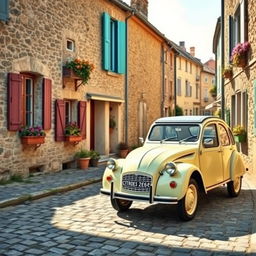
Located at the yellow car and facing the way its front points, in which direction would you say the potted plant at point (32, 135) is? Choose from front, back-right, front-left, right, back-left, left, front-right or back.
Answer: right

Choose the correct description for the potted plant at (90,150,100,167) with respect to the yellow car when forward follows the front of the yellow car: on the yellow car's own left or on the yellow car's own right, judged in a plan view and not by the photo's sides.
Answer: on the yellow car's own right

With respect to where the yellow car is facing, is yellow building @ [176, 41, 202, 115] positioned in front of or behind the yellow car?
behind

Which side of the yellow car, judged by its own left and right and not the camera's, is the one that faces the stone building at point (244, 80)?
back

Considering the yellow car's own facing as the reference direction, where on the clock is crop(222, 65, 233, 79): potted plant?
The potted plant is roughly at 5 o'clock from the yellow car.

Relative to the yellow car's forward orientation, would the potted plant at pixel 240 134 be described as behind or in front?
behind

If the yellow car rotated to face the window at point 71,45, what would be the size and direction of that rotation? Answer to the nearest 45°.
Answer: approximately 90° to its right

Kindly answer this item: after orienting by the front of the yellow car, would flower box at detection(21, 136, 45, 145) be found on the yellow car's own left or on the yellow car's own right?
on the yellow car's own right

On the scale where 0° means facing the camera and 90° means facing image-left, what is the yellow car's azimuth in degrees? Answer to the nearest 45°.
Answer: approximately 45°

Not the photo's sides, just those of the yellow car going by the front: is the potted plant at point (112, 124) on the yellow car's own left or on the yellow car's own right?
on the yellow car's own right

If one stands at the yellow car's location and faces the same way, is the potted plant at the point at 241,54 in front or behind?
behind
